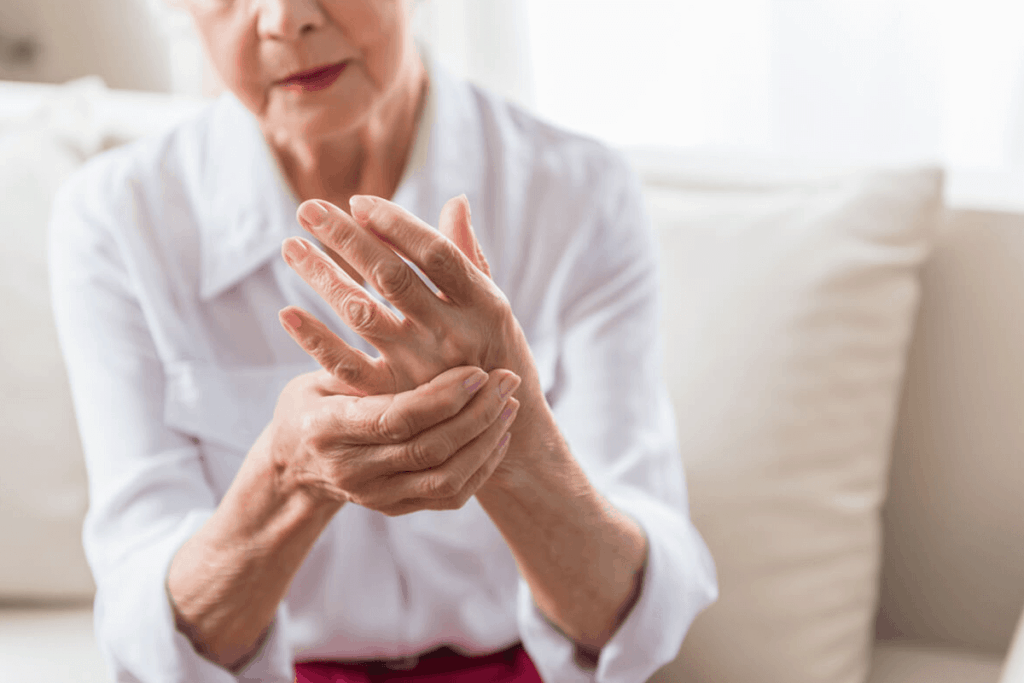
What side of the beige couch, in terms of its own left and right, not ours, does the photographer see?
front
